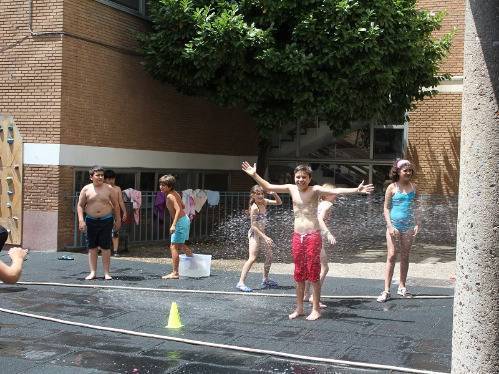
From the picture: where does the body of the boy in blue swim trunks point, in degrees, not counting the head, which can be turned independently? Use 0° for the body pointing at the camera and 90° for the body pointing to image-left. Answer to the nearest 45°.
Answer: approximately 90°

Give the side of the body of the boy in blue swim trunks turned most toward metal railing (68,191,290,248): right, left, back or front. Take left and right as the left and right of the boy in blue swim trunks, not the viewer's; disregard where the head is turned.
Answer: right

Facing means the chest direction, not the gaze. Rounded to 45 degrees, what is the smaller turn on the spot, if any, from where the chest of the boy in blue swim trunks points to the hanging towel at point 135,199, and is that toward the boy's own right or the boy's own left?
approximately 90° to the boy's own right

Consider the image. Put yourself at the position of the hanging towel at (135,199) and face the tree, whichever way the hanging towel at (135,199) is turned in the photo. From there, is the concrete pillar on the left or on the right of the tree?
right

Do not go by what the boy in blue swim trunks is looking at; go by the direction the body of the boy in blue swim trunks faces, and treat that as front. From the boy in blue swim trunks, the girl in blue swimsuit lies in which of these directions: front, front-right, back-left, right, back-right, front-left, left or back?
back-left

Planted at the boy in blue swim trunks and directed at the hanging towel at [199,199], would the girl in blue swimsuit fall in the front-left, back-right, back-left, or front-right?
back-right

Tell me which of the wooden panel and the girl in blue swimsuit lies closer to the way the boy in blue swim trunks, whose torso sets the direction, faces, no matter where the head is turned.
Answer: the wooden panel

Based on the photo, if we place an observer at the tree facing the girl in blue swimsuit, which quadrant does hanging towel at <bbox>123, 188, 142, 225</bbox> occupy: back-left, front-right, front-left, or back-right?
front-right

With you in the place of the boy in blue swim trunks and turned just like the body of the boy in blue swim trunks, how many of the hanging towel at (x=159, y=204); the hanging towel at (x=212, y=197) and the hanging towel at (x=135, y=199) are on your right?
3
